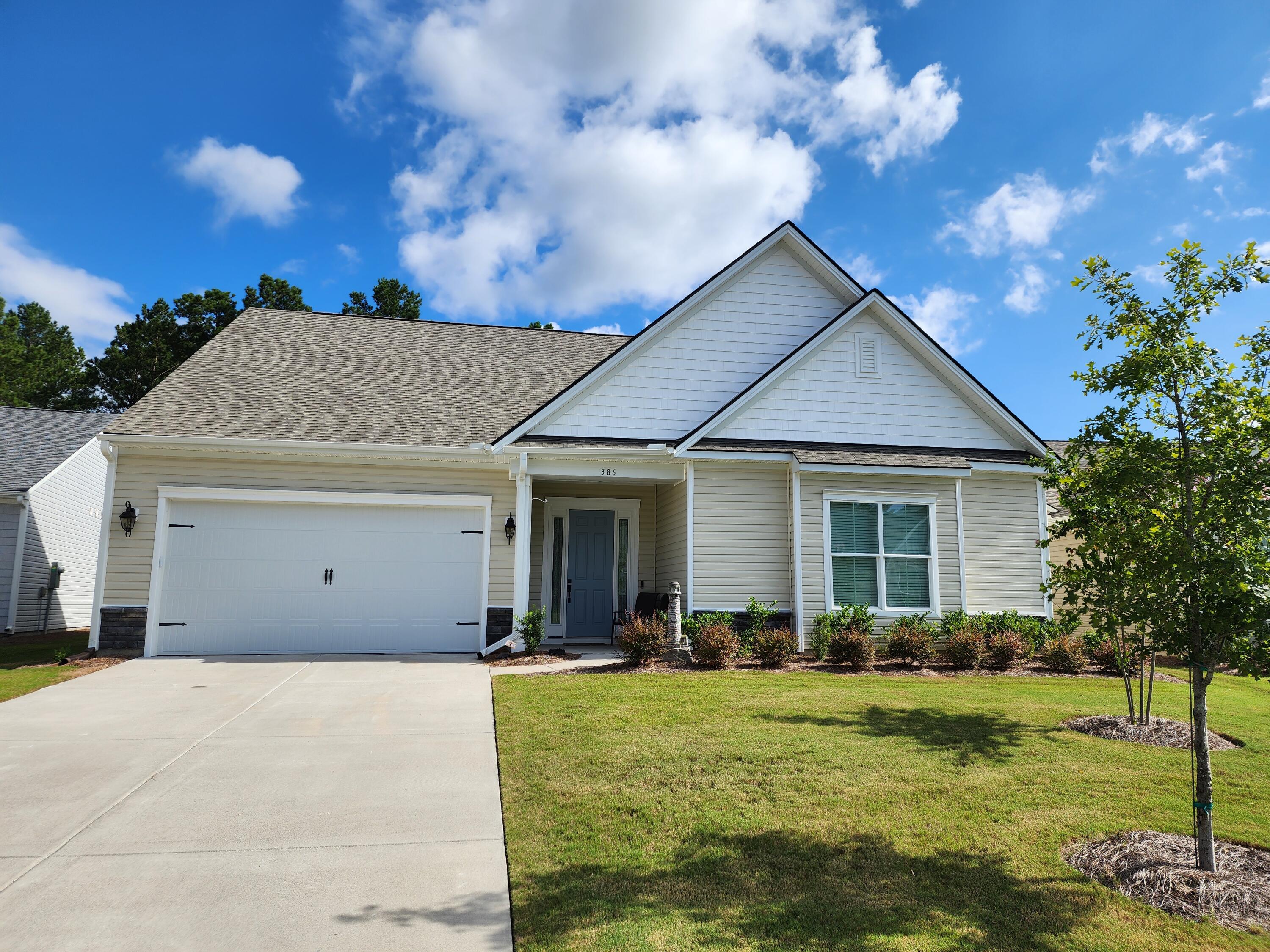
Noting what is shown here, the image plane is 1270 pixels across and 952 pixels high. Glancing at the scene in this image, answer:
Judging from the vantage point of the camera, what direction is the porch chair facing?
facing the viewer and to the left of the viewer

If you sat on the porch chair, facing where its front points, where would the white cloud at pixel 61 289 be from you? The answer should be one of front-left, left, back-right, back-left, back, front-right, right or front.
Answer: right

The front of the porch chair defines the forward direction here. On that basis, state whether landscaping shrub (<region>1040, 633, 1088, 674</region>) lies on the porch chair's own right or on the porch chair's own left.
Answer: on the porch chair's own left

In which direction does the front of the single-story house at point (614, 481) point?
toward the camera

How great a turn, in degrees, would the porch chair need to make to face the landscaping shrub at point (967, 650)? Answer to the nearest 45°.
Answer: approximately 90° to its left

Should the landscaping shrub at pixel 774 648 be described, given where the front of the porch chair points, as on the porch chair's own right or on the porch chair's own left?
on the porch chair's own left

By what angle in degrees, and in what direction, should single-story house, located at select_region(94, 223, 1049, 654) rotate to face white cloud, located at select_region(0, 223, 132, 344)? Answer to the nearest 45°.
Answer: approximately 135° to its right

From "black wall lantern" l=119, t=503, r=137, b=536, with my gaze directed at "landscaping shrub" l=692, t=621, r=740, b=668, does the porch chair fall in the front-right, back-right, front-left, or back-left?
front-left
